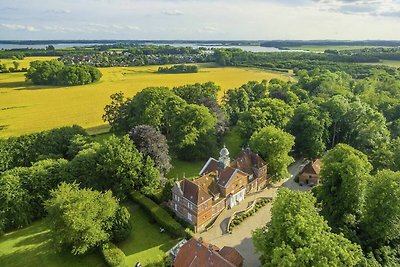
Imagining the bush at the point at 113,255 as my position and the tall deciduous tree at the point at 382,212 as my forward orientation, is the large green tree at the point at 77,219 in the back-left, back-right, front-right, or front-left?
back-left

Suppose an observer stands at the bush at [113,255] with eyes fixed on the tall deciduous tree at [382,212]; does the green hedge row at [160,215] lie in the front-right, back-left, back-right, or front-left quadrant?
front-left

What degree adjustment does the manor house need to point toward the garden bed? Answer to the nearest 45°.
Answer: approximately 45° to its left

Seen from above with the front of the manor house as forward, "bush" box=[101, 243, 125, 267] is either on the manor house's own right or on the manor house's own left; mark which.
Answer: on the manor house's own right

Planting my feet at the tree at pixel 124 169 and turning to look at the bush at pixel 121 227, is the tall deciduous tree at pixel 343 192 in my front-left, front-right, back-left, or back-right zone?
front-left

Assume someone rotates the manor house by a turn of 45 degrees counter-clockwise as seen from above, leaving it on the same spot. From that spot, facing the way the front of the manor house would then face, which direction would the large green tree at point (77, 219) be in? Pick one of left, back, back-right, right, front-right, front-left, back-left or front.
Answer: back-right

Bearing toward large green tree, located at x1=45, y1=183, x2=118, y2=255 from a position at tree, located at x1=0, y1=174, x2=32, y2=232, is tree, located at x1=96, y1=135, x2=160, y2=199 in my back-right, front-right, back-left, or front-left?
front-left

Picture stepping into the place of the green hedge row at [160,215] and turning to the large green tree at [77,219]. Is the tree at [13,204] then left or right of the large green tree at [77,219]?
right
